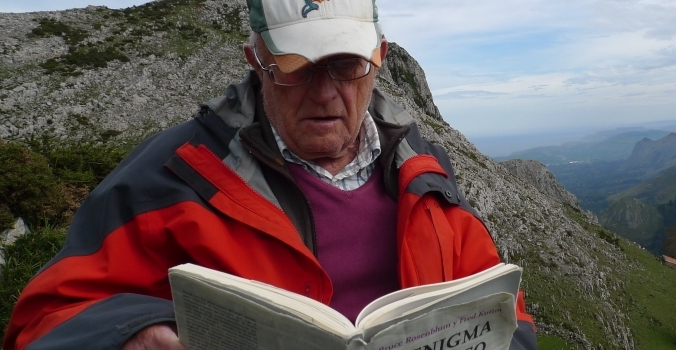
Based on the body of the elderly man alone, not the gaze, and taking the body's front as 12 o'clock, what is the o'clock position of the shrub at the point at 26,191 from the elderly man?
The shrub is roughly at 5 o'clock from the elderly man.

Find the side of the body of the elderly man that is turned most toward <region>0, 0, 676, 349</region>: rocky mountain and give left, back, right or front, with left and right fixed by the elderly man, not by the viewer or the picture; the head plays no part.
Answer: back

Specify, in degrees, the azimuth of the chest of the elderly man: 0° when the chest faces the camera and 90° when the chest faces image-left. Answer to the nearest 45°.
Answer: approximately 0°
